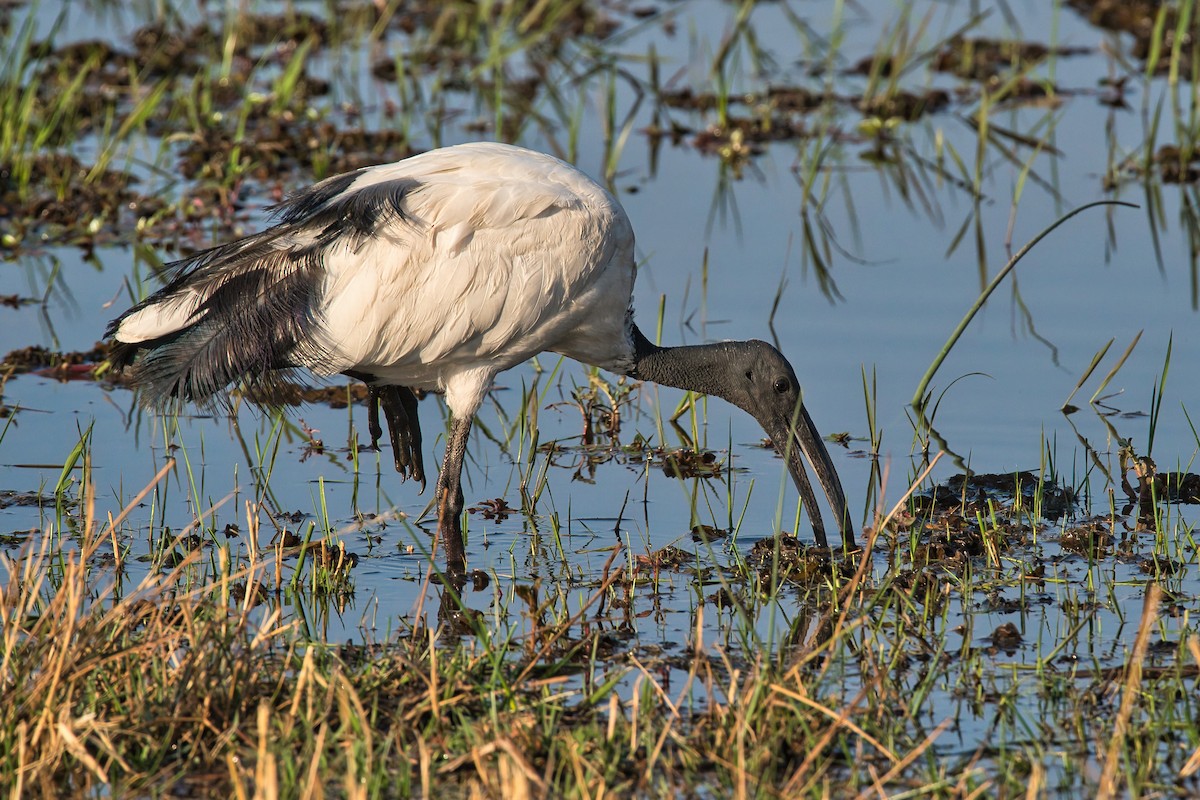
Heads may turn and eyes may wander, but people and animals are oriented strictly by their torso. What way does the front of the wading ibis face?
to the viewer's right
